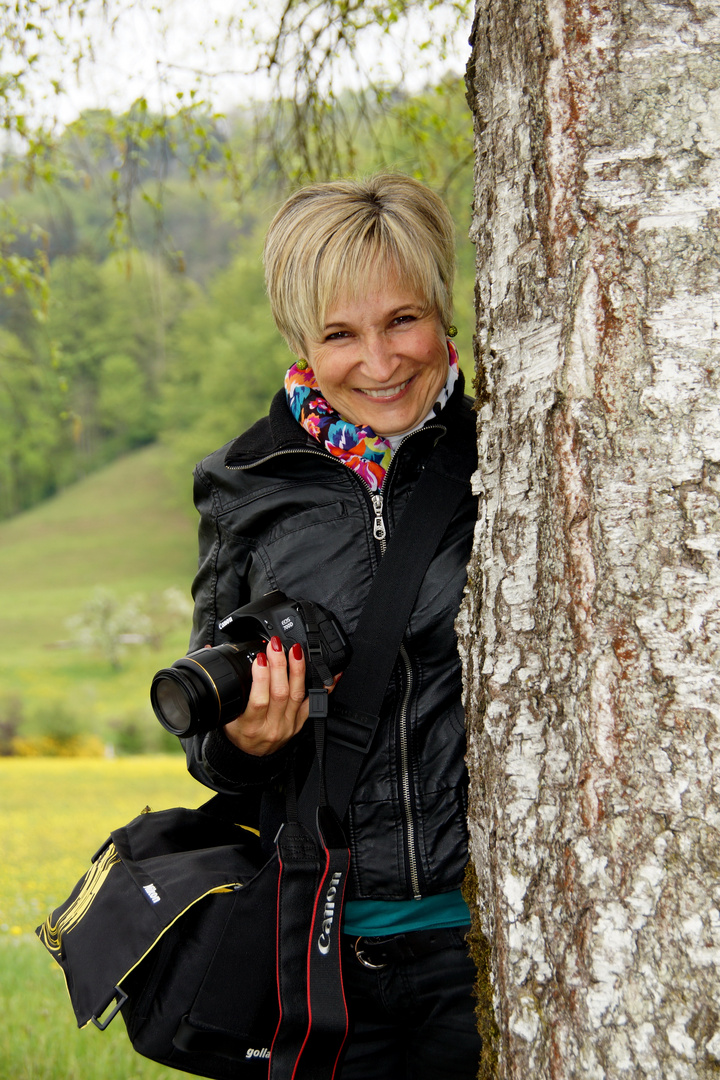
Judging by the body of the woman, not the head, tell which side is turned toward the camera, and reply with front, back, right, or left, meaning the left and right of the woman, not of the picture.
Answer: front

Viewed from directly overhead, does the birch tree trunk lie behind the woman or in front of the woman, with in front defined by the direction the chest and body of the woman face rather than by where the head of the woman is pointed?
in front
